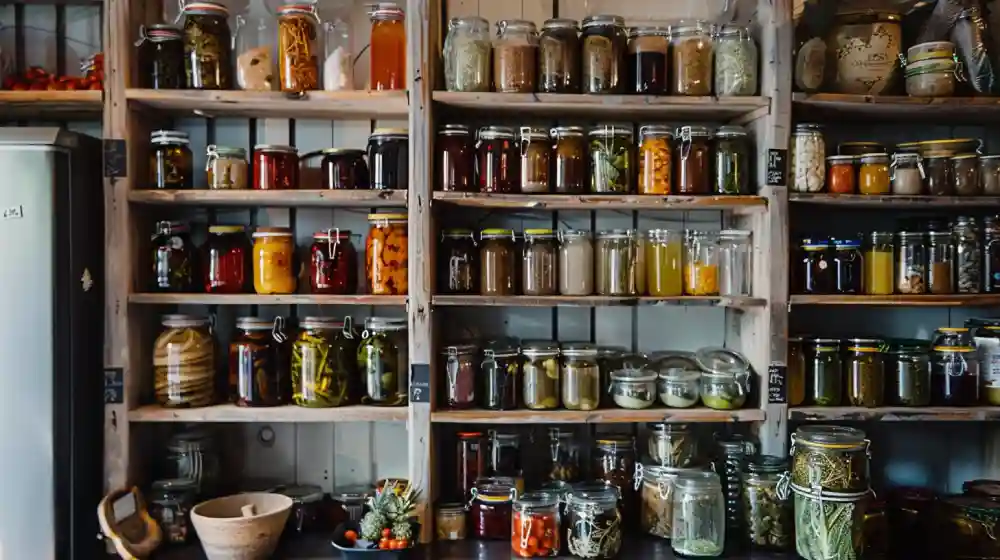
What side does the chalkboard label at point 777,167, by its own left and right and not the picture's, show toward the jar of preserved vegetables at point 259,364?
right

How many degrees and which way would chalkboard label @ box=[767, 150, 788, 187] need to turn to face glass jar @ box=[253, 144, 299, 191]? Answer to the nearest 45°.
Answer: approximately 90° to its right

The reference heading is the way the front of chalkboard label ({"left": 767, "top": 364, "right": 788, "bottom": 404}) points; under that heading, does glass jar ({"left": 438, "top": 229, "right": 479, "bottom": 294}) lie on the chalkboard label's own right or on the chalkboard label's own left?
on the chalkboard label's own right

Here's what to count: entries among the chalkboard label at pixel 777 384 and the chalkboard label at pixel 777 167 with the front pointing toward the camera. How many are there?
2

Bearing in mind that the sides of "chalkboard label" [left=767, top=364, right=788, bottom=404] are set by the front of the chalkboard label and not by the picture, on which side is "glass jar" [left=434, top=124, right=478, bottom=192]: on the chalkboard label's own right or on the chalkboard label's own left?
on the chalkboard label's own right

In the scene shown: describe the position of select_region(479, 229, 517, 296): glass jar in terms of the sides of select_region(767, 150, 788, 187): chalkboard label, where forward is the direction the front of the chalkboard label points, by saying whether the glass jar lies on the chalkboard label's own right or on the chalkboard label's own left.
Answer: on the chalkboard label's own right

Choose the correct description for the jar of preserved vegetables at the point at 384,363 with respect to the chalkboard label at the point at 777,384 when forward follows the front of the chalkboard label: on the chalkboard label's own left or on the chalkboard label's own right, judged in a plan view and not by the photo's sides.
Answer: on the chalkboard label's own right

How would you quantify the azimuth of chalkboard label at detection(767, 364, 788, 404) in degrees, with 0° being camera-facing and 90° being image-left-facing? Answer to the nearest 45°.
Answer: approximately 0°

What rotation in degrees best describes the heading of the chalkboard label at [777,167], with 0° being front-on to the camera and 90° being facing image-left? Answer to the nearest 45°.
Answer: approximately 0°

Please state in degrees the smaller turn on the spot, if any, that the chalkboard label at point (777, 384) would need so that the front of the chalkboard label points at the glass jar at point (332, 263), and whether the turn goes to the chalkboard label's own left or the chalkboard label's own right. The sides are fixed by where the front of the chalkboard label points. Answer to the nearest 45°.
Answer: approximately 90° to the chalkboard label's own right

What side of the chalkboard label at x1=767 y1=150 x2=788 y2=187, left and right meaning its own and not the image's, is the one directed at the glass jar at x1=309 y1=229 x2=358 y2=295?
right
